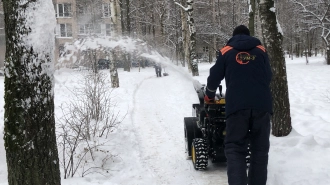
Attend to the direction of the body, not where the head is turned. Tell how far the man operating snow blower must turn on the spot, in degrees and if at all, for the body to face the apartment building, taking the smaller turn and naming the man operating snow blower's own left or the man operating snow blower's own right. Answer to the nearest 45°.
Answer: approximately 45° to the man operating snow blower's own left

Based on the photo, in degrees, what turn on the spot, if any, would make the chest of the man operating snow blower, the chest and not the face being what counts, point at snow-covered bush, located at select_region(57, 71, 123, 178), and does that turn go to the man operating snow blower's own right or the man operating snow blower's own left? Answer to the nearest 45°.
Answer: approximately 45° to the man operating snow blower's own left

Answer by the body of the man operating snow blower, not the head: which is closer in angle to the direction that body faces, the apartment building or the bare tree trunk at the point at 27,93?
the apartment building

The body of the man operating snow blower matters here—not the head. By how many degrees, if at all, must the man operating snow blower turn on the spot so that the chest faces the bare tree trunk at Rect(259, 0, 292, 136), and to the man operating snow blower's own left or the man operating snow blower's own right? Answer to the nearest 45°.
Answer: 0° — they already face it

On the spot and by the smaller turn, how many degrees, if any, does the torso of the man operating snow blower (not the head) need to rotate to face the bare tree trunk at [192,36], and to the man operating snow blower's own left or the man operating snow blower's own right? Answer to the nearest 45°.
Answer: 0° — they already face it

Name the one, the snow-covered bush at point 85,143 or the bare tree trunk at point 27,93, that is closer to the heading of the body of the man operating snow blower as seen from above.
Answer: the snow-covered bush

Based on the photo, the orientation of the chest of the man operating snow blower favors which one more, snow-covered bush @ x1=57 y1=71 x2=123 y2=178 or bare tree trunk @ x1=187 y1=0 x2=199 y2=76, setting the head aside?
the bare tree trunk

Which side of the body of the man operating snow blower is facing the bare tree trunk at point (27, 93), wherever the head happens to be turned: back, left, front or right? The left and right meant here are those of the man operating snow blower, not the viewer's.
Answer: left

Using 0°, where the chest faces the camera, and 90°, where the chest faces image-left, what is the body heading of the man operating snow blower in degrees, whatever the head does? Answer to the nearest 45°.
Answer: approximately 180°
